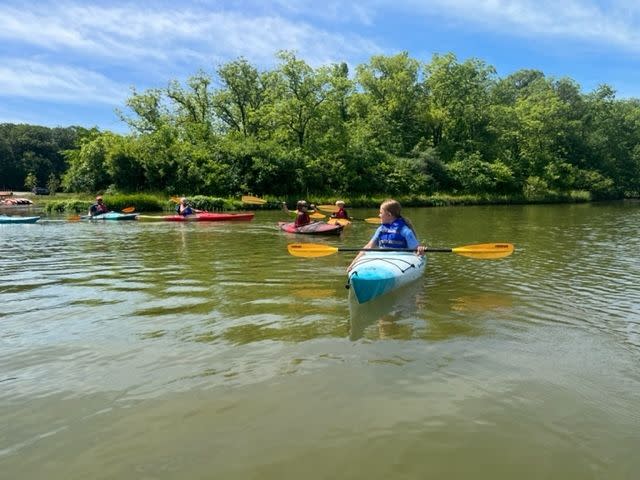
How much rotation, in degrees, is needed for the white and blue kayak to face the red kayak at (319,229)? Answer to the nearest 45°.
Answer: approximately 135° to its right

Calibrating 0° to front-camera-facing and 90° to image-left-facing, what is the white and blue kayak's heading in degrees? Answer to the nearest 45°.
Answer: approximately 45°
